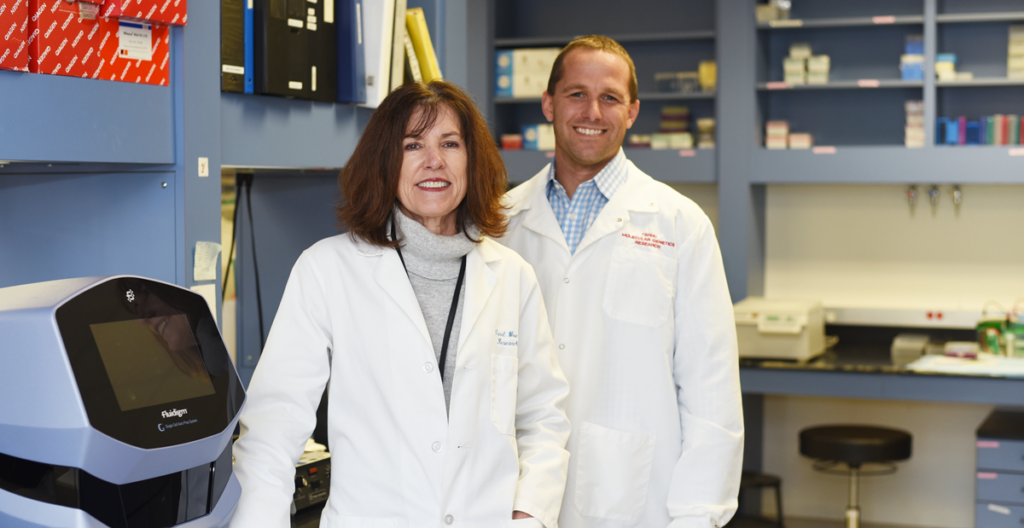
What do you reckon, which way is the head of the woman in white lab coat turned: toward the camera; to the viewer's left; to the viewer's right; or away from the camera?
toward the camera

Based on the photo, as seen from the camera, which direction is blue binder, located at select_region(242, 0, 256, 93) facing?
toward the camera

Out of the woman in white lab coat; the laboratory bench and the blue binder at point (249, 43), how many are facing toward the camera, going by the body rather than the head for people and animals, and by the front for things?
3

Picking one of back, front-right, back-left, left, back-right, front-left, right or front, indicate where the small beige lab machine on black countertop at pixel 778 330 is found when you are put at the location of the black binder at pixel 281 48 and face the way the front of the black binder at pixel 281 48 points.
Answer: back-left

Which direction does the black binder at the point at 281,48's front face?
toward the camera

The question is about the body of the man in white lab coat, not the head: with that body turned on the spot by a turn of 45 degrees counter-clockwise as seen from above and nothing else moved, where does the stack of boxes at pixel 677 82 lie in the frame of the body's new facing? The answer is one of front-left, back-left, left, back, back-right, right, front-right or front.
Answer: back

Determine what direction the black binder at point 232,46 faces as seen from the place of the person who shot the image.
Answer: facing the viewer

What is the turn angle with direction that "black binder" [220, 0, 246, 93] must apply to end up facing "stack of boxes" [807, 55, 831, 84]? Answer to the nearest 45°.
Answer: approximately 135° to its left

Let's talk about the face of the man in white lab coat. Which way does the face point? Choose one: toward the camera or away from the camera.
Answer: toward the camera
